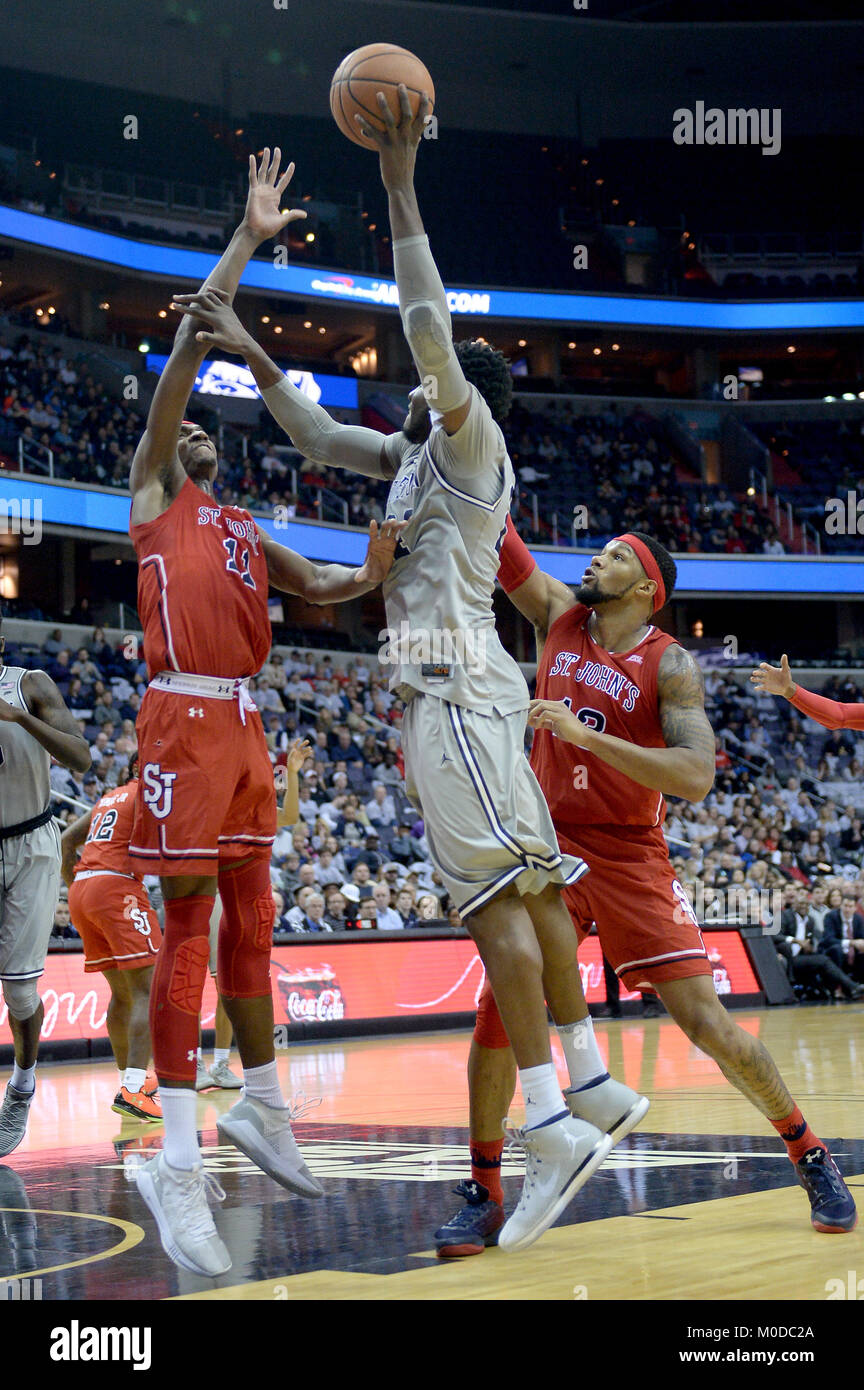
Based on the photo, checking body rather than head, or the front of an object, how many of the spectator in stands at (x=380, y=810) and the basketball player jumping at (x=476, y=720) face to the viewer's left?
1

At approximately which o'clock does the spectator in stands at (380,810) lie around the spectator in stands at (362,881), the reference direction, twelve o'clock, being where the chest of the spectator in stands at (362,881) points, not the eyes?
the spectator in stands at (380,810) is roughly at 6 o'clock from the spectator in stands at (362,881).

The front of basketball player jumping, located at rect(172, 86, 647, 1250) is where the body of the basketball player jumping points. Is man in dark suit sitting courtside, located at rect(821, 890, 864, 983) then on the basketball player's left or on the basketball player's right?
on the basketball player's right

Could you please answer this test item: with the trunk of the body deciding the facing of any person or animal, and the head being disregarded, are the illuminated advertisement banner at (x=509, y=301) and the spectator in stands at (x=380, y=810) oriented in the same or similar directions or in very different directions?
same or similar directions

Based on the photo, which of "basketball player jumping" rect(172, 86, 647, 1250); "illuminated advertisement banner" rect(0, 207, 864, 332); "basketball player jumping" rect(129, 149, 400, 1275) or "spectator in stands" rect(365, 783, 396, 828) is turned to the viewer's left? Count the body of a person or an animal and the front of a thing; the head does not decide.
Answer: "basketball player jumping" rect(172, 86, 647, 1250)

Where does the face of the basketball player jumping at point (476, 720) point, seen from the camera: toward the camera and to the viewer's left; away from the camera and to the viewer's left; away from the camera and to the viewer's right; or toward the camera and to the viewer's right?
away from the camera and to the viewer's left

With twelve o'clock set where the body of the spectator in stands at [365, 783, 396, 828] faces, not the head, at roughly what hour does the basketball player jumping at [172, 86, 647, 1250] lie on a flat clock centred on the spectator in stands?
The basketball player jumping is roughly at 12 o'clock from the spectator in stands.

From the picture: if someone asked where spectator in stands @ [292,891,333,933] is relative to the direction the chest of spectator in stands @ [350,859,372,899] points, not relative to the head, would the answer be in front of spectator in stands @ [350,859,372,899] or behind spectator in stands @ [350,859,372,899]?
in front

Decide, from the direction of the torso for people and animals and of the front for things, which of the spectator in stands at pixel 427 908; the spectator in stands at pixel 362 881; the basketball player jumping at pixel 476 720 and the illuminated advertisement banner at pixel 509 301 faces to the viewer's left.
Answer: the basketball player jumping

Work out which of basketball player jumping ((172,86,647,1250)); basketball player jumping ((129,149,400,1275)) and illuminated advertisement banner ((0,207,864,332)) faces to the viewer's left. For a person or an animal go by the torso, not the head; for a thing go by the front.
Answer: basketball player jumping ((172,86,647,1250))

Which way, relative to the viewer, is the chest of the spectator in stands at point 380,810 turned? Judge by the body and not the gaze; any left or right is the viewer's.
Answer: facing the viewer
